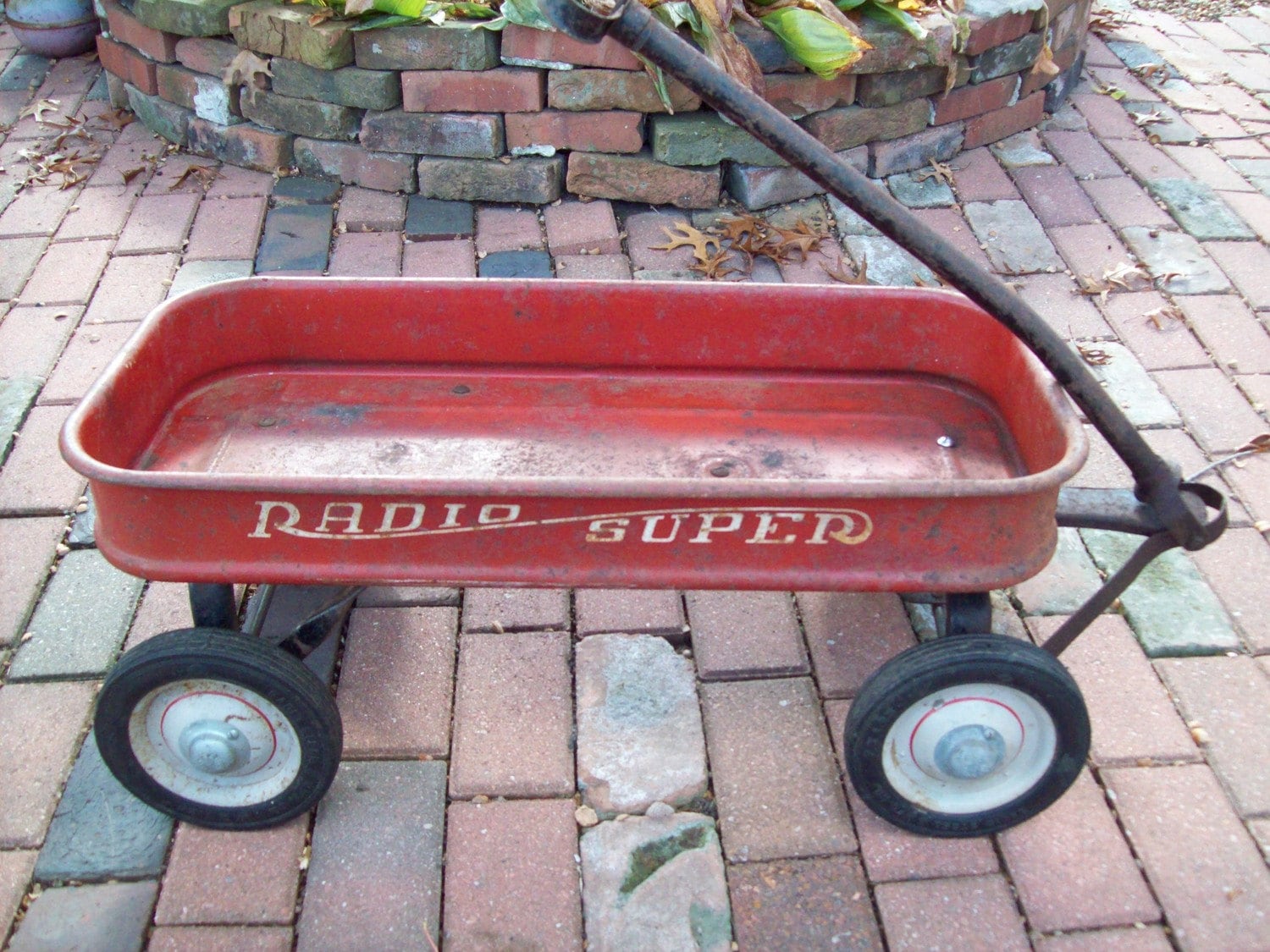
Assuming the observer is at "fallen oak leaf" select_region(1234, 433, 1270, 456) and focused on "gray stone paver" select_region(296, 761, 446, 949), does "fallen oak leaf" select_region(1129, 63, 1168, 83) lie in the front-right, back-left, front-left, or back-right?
back-right

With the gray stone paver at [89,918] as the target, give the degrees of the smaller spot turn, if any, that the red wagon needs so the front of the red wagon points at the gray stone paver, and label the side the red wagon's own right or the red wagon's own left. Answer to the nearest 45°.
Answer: approximately 135° to the red wagon's own right

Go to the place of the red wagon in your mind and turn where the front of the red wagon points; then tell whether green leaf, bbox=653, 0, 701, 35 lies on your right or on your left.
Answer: on your left

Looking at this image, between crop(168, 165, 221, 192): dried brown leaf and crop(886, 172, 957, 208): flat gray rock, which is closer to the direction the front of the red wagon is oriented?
the flat gray rock

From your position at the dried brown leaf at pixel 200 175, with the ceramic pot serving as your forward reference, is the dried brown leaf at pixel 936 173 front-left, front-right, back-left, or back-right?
back-right

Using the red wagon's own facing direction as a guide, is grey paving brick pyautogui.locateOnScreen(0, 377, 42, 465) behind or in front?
behind

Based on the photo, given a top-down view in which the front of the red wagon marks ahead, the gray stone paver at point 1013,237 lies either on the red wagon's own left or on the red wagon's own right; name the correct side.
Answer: on the red wagon's own left

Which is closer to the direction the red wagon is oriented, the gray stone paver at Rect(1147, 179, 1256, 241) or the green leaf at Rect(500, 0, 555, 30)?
the gray stone paver

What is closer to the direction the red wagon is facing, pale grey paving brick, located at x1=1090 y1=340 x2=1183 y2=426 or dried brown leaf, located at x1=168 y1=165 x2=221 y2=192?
the pale grey paving brick

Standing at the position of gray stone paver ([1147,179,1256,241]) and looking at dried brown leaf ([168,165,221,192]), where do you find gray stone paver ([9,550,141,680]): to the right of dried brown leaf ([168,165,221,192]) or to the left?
left

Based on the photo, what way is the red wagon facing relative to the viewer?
to the viewer's right

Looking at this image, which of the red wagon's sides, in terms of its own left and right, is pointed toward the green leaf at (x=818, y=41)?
left

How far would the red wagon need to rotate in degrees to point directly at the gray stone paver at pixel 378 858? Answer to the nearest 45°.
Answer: approximately 135° to its right
